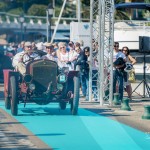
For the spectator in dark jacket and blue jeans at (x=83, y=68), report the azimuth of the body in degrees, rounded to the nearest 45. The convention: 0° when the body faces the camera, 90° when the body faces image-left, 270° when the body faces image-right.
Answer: approximately 45°

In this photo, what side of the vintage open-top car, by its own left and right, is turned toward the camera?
front

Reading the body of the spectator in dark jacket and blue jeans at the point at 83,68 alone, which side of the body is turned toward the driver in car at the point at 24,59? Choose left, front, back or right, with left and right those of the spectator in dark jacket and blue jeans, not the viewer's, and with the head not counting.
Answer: front

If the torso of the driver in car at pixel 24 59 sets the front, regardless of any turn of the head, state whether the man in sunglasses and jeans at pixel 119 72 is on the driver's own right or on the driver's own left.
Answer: on the driver's own left

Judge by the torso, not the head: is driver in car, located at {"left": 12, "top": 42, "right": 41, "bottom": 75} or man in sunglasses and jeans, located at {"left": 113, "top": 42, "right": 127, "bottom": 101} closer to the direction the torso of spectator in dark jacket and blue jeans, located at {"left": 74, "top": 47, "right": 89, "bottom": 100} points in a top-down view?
the driver in car

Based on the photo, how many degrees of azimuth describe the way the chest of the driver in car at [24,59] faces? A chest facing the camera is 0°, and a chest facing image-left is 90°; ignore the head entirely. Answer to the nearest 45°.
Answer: approximately 0°

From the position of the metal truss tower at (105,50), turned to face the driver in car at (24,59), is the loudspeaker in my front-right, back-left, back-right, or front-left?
back-right

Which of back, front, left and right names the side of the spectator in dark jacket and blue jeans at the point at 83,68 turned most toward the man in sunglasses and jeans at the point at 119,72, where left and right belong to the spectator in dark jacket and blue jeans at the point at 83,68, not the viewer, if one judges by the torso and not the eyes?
left
